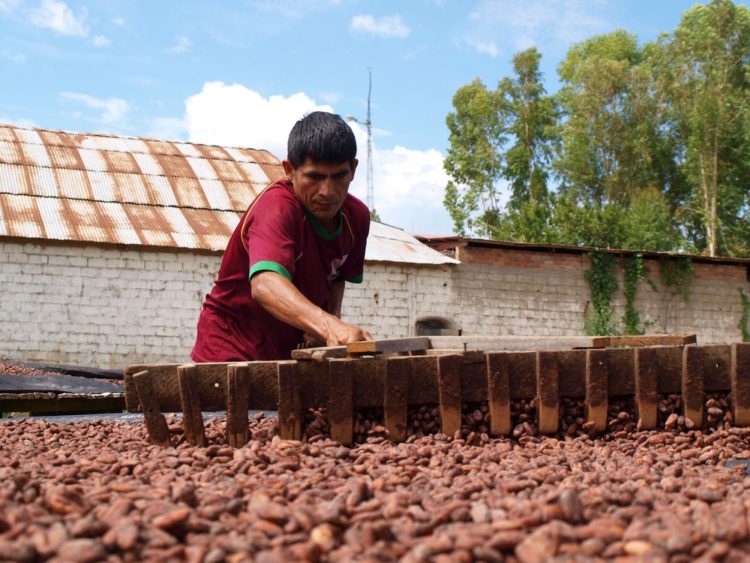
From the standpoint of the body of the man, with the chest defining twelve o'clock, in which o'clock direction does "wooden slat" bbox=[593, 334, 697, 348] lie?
The wooden slat is roughly at 10 o'clock from the man.

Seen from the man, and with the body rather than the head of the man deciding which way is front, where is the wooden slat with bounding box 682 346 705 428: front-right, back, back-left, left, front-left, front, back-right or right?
front-left

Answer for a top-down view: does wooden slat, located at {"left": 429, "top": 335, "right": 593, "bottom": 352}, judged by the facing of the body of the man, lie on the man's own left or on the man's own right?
on the man's own left

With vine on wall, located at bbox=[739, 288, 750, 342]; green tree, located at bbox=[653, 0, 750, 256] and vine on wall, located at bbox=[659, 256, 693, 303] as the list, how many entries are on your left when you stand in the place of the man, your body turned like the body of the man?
3

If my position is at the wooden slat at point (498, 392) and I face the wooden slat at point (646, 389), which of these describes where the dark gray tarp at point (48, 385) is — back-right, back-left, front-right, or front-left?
back-left

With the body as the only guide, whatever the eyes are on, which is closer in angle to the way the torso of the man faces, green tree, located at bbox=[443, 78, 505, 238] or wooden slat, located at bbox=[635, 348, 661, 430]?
the wooden slat

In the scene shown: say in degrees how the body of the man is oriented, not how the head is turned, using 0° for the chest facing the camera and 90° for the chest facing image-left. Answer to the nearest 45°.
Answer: approximately 315°

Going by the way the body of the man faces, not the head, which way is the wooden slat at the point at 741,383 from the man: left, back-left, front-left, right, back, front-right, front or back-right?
front-left

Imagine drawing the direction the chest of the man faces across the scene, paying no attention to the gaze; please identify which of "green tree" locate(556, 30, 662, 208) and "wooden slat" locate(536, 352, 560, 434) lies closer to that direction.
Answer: the wooden slat

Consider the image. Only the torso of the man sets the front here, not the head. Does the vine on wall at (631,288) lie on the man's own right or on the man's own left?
on the man's own left

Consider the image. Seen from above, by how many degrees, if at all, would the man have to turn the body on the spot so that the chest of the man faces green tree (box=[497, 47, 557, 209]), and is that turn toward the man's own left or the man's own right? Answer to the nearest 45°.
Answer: approximately 135° to the man's own left
